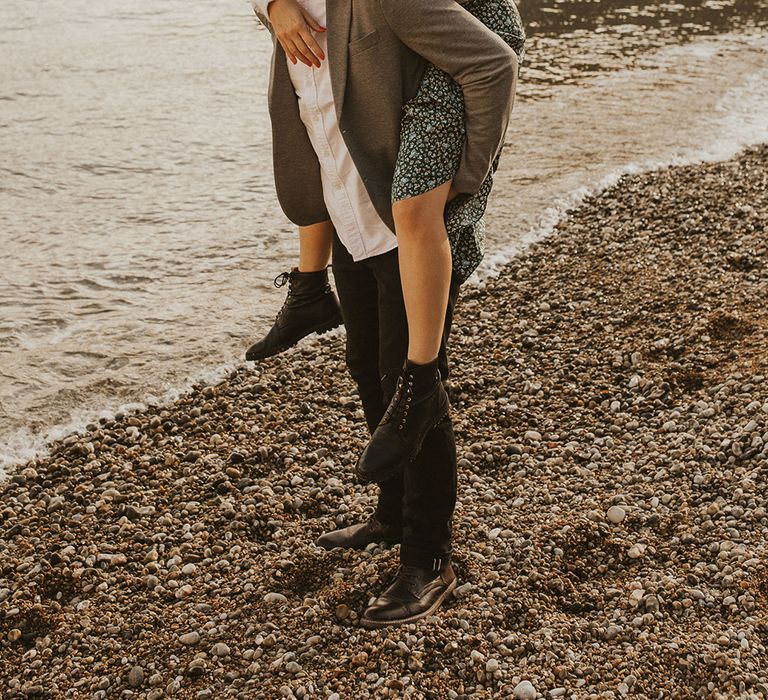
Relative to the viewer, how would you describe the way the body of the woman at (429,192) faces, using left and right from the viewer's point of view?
facing the viewer and to the left of the viewer
